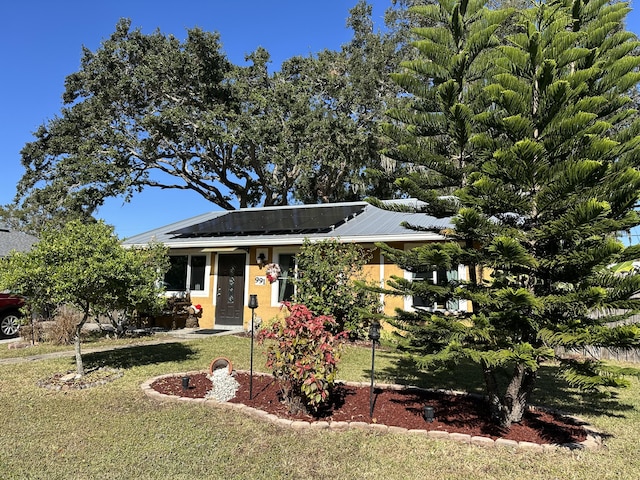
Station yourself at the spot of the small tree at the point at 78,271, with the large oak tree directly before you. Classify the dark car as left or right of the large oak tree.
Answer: left

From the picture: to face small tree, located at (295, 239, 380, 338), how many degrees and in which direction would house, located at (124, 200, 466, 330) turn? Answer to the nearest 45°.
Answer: approximately 45° to its left

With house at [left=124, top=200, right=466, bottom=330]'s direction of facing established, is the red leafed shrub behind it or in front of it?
in front

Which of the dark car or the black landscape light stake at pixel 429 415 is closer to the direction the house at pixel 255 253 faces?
the black landscape light stake

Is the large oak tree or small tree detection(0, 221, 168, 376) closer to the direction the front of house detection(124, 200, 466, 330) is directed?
the small tree
